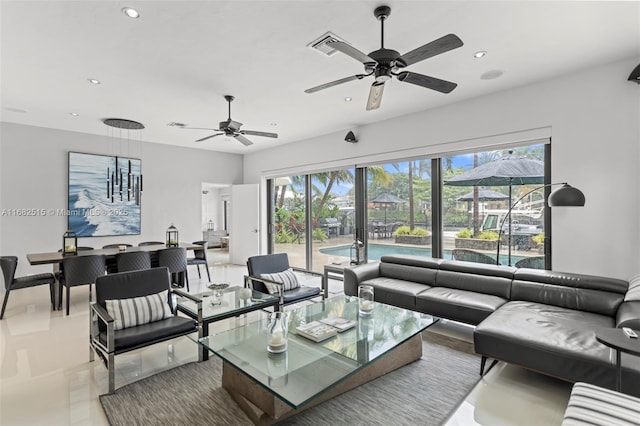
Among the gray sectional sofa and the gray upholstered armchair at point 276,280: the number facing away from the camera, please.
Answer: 0

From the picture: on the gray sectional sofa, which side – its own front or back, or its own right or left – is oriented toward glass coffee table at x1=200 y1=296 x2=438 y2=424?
front

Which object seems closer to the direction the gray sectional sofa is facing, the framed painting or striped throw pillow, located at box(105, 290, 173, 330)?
the striped throw pillow

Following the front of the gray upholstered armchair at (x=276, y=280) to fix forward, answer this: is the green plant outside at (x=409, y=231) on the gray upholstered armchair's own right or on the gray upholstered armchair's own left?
on the gray upholstered armchair's own left

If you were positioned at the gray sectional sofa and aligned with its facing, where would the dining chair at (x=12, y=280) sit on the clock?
The dining chair is roughly at 1 o'clock from the gray sectional sofa.

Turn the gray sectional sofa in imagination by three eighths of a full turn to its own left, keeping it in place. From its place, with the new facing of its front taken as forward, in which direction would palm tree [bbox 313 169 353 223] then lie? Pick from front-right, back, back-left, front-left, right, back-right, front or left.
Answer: back-left

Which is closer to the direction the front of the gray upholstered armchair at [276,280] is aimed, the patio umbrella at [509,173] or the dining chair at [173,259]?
the patio umbrella

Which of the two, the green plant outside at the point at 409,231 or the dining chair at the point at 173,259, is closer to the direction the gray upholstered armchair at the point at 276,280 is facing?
the green plant outside

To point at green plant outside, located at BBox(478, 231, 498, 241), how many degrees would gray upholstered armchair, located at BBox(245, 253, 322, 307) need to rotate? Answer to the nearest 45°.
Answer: approximately 45° to its left

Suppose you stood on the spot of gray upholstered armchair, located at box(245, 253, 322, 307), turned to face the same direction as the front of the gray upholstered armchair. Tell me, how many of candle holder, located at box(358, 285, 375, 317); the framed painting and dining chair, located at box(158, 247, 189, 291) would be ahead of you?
1

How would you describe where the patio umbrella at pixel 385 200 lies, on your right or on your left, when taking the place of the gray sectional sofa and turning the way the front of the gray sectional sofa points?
on your right

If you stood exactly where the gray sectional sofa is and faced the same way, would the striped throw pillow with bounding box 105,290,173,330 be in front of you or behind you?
in front

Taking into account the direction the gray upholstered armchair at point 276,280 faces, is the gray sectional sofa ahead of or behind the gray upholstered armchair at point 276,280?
ahead
